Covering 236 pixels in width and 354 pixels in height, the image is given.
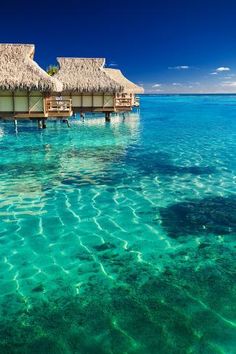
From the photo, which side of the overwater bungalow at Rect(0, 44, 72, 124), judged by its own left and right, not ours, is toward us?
right

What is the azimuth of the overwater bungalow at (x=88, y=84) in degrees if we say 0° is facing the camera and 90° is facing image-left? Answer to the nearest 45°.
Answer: approximately 270°

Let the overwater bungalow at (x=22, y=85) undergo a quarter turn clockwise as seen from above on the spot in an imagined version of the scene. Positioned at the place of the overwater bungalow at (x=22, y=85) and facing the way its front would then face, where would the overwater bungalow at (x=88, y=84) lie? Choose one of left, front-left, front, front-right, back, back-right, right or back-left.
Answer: back-left
